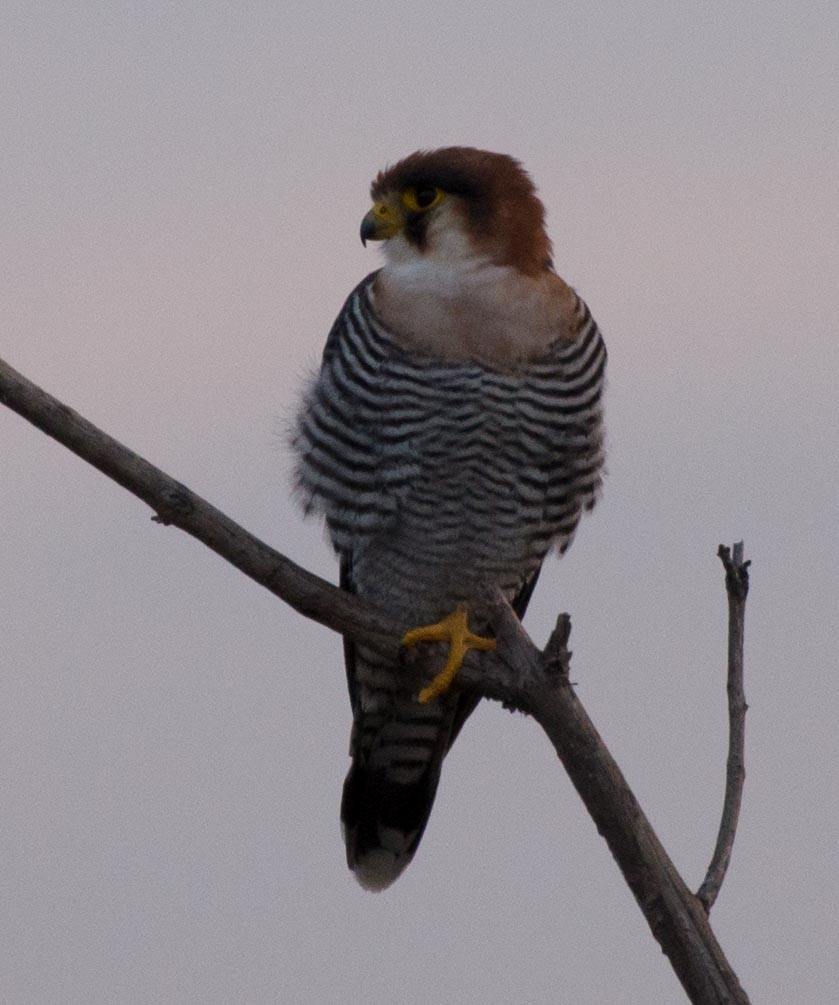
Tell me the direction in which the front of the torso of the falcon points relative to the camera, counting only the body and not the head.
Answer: toward the camera
